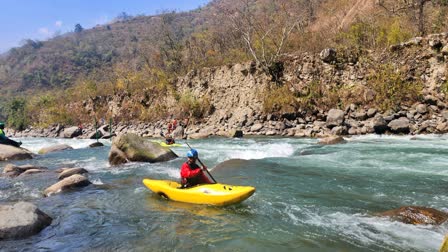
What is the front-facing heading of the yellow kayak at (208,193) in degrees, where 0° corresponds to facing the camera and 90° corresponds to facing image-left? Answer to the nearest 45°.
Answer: approximately 270°

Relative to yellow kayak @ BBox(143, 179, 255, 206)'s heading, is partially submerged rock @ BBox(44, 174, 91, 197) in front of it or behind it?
behind

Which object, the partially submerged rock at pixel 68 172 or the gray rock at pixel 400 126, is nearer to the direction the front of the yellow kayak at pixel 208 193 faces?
the gray rock

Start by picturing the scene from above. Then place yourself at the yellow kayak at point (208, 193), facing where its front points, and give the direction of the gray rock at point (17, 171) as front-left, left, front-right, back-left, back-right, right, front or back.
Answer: back-left

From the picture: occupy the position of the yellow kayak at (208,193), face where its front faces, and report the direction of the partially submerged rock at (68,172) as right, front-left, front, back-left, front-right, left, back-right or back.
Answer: back-left

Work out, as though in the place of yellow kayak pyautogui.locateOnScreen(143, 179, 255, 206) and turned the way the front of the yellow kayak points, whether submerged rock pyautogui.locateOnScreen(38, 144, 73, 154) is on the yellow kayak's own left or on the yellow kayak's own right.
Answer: on the yellow kayak's own left

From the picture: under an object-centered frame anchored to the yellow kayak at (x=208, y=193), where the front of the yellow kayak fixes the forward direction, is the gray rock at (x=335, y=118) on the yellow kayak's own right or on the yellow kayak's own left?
on the yellow kayak's own left

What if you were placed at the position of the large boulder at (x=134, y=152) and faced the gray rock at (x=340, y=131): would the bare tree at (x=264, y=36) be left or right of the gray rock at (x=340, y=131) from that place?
left

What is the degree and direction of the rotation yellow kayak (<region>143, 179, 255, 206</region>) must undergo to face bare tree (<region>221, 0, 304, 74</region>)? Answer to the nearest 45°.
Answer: approximately 90° to its left

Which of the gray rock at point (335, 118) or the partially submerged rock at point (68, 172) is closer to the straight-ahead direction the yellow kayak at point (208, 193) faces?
the gray rock
